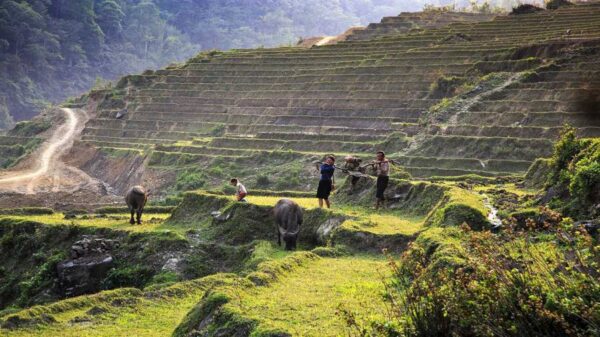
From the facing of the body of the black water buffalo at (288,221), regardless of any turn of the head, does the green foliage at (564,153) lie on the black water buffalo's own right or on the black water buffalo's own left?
on the black water buffalo's own left

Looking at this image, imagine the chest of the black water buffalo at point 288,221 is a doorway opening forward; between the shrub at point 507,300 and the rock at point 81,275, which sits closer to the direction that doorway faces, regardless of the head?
the shrub

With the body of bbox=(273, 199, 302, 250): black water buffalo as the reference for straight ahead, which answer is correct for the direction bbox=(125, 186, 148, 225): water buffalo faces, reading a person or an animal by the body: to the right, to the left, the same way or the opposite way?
the opposite way

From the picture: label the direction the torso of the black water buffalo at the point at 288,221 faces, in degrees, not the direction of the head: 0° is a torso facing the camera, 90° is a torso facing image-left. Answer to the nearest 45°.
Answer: approximately 0°

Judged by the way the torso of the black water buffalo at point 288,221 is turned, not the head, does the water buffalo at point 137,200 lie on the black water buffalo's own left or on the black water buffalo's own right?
on the black water buffalo's own right

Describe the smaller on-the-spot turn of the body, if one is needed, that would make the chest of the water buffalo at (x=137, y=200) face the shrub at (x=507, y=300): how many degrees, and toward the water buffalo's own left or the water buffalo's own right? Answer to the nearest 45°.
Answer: approximately 180°

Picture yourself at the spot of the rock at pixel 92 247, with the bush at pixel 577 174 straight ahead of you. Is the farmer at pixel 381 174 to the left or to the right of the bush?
left

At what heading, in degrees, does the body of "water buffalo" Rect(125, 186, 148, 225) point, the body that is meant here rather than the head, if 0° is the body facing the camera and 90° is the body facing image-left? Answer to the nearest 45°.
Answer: approximately 180°
